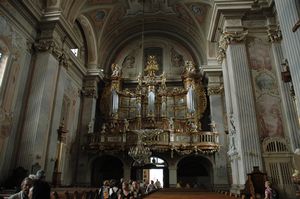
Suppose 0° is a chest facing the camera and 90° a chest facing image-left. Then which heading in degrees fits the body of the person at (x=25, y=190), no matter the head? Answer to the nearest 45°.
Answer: approximately 315°

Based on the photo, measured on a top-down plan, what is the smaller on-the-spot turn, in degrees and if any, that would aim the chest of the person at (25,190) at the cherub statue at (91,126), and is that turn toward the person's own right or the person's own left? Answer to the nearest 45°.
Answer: approximately 135° to the person's own left

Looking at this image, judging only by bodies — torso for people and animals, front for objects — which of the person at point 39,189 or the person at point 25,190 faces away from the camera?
the person at point 39,189

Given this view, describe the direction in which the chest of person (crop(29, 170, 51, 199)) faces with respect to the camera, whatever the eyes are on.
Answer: away from the camera

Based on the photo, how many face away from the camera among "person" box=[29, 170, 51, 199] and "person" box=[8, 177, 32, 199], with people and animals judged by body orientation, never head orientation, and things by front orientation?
1

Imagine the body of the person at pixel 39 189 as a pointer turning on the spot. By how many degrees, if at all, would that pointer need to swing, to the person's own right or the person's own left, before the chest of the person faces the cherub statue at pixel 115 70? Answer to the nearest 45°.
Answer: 0° — they already face it
